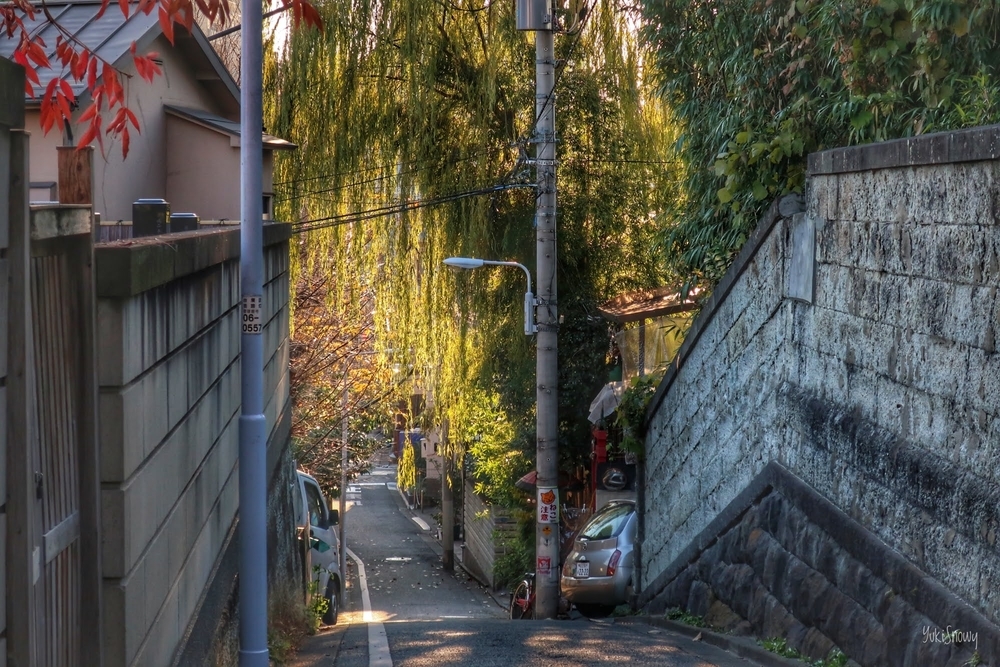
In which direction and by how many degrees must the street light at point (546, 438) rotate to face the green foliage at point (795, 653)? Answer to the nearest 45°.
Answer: approximately 90° to its left

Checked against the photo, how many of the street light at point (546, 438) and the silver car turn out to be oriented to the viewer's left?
1

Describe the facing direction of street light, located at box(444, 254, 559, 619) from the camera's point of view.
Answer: facing to the left of the viewer

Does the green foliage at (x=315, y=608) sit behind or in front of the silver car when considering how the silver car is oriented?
behind

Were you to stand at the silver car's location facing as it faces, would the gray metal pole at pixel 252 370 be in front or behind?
behind

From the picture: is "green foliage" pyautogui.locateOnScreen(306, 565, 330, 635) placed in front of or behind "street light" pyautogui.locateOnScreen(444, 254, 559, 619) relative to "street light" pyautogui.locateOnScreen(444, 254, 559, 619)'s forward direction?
in front

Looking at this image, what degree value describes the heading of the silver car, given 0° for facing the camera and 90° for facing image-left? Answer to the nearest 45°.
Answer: approximately 225°

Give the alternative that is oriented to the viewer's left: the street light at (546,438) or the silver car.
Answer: the street light

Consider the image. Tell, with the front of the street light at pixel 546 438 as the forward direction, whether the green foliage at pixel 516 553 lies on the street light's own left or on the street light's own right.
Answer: on the street light's own right

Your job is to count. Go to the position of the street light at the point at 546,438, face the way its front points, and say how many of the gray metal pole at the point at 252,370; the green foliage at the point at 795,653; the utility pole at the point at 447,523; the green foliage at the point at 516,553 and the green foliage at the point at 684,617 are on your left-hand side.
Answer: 3

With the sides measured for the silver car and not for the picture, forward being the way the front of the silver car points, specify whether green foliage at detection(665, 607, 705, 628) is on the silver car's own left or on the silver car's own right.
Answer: on the silver car's own right
